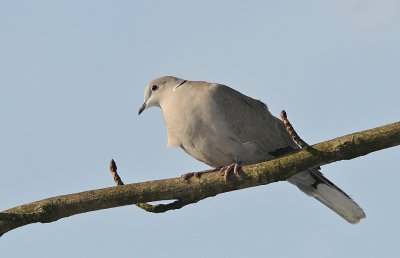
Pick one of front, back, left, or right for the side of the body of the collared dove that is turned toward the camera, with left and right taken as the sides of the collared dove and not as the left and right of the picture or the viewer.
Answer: left
